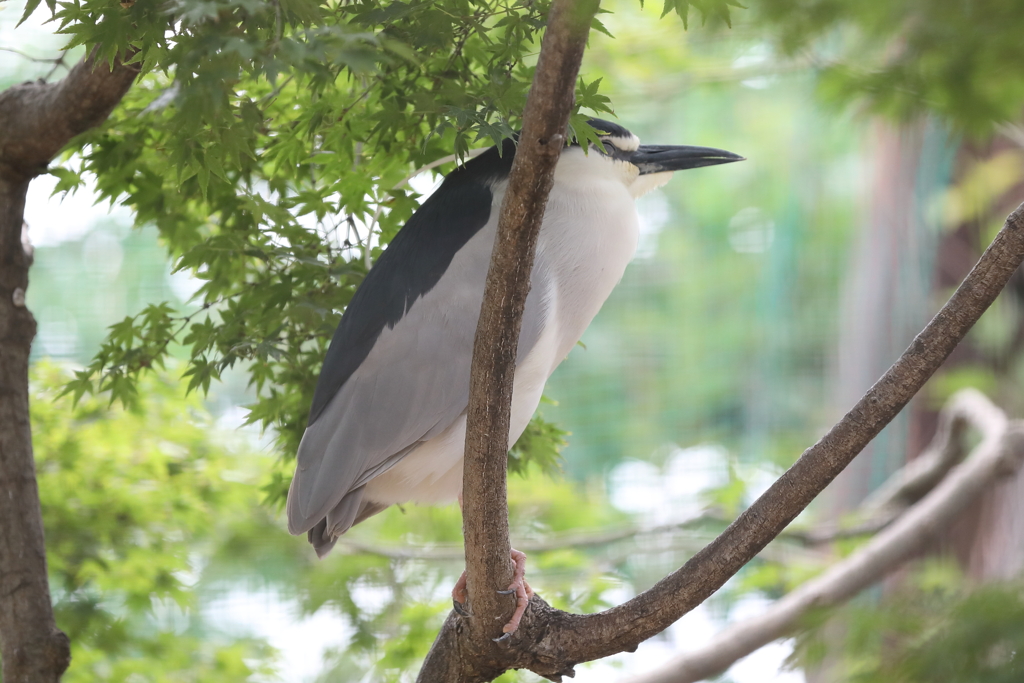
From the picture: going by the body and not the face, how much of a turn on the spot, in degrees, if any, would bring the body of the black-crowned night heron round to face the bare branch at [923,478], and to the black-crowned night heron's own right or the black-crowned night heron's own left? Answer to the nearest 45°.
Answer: approximately 45° to the black-crowned night heron's own left

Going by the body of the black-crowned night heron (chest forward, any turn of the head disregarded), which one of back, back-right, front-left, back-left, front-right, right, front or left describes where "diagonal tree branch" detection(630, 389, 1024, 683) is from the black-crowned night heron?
front-left

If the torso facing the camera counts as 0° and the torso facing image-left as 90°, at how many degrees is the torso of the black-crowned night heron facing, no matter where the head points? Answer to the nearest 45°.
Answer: approximately 270°
